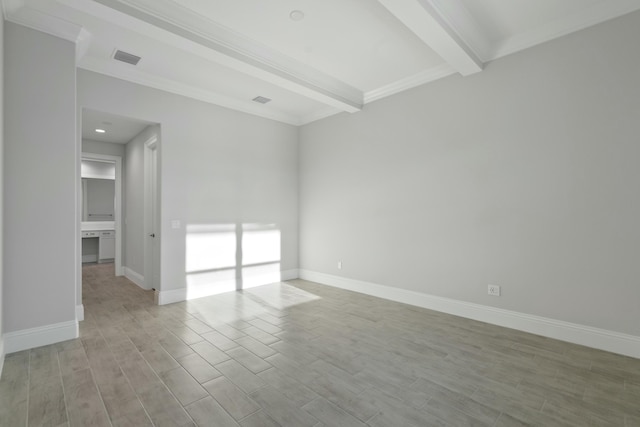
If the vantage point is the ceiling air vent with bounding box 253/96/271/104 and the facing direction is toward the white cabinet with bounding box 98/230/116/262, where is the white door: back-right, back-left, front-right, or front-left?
front-left

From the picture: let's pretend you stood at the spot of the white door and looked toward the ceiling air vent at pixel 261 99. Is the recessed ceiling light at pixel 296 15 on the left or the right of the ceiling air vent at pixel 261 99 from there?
right

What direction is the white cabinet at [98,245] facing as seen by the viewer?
toward the camera

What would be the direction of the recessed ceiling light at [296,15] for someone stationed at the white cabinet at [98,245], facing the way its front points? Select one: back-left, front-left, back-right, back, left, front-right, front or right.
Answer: front

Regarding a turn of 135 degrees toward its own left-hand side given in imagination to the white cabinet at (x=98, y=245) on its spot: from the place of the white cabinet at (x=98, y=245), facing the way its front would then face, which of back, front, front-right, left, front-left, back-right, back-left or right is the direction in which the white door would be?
back-right

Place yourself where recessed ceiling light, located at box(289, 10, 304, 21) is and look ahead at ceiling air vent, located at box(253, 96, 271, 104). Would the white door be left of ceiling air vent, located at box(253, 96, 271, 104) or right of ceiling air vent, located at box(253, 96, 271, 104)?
left

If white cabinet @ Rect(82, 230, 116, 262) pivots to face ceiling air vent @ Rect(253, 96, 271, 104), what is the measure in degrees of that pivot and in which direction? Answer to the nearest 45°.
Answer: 0° — it already faces it
